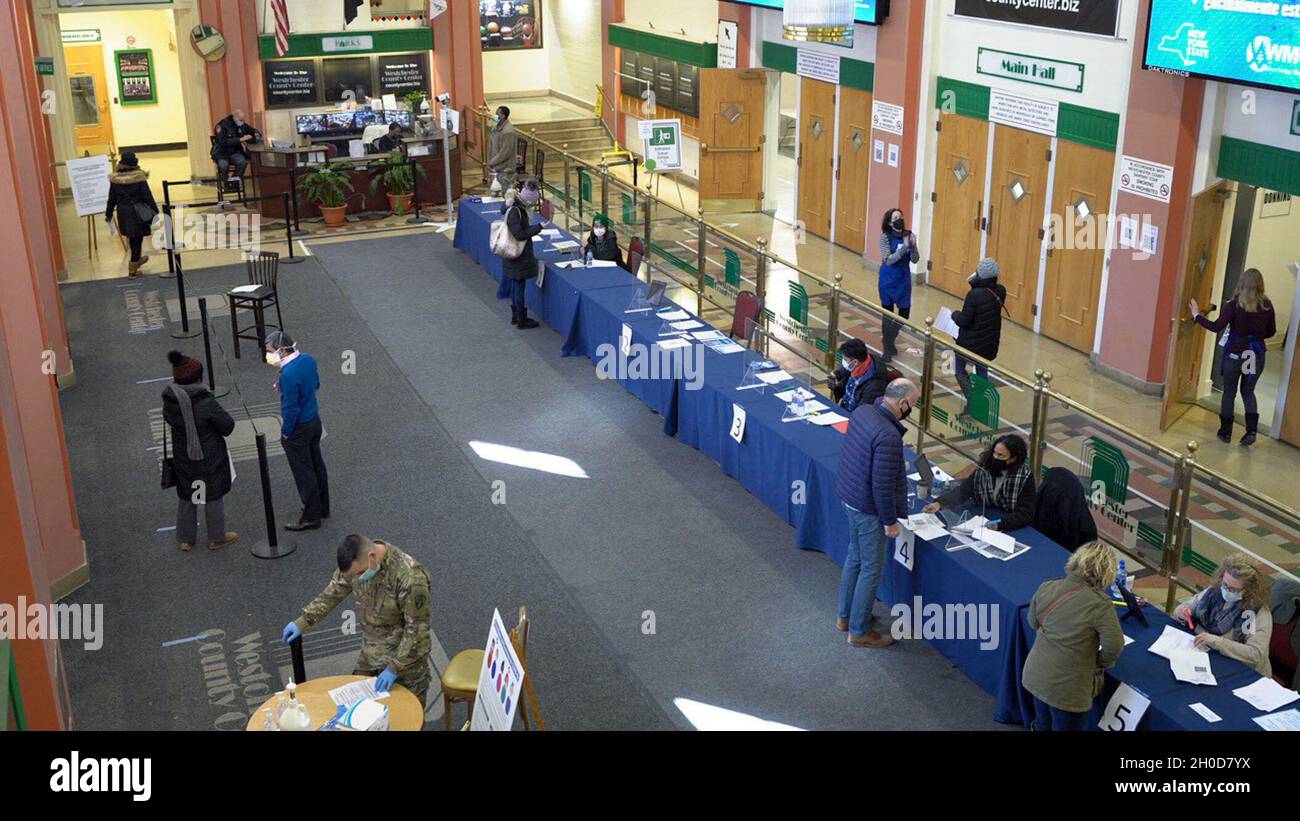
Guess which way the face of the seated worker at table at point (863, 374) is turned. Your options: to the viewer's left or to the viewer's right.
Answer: to the viewer's left

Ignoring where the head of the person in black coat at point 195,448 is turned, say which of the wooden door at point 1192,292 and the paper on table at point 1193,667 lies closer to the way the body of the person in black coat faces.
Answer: the wooden door

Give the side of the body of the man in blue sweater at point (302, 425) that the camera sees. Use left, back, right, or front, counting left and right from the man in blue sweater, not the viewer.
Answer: left

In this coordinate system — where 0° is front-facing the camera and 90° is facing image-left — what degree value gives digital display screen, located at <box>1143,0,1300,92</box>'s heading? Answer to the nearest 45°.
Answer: approximately 45°

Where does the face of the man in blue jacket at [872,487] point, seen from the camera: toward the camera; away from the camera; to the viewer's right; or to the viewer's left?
to the viewer's right

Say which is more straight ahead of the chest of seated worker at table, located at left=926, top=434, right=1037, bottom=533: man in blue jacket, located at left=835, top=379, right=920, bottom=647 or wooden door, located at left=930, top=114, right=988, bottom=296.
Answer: the man in blue jacket

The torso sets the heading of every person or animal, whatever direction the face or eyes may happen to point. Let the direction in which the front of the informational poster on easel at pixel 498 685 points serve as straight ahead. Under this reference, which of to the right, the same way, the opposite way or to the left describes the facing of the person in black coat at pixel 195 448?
the opposite way

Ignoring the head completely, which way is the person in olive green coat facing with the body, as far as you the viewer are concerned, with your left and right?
facing away from the viewer and to the right of the viewer

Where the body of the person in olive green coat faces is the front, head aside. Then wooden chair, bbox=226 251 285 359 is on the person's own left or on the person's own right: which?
on the person's own left

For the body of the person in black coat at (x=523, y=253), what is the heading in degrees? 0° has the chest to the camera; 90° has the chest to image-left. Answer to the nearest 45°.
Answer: approximately 270°

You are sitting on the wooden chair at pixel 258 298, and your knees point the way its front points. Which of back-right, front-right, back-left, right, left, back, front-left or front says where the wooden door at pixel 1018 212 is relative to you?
back-left
